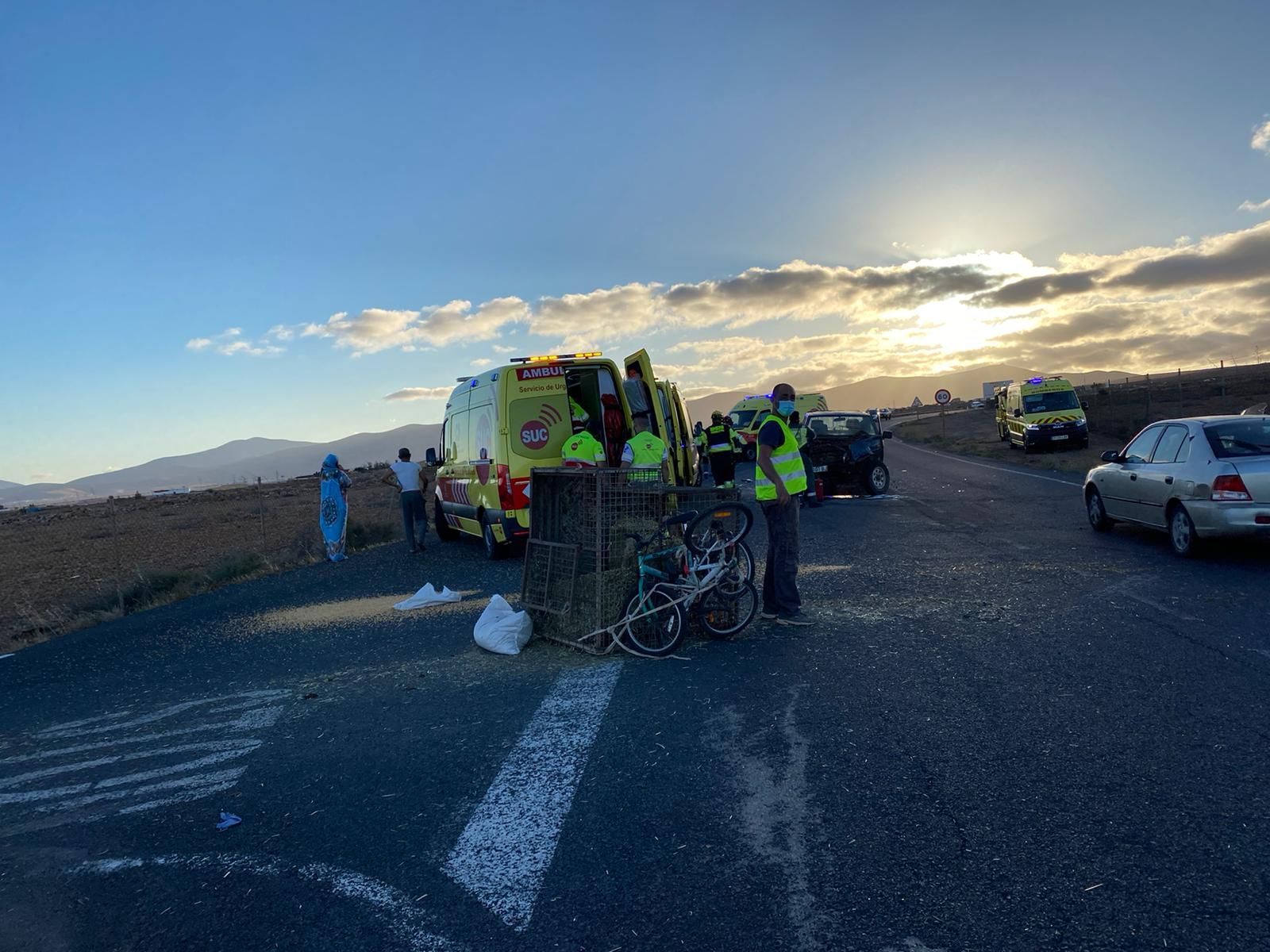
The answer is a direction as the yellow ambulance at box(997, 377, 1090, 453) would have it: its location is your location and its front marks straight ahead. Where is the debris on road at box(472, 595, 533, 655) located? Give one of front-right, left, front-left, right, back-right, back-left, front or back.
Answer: front-right

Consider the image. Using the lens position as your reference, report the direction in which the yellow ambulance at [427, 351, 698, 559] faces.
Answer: facing away from the viewer and to the left of the viewer

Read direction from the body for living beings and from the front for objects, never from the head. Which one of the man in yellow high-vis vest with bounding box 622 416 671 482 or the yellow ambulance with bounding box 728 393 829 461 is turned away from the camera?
the man in yellow high-vis vest

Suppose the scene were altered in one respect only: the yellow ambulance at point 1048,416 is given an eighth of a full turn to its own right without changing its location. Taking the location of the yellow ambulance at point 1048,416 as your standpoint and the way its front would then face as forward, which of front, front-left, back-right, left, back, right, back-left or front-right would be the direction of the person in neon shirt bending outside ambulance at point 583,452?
front

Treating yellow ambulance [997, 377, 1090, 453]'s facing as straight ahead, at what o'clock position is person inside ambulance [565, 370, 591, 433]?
The person inside ambulance is roughly at 2 o'clock from the yellow ambulance.

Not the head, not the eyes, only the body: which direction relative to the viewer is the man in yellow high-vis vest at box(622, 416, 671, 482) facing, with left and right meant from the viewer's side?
facing away from the viewer

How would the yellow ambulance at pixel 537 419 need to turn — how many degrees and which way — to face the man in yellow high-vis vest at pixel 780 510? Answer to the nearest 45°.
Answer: approximately 180°

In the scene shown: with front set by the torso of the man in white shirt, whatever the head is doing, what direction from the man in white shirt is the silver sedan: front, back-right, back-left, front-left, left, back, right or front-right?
back-right

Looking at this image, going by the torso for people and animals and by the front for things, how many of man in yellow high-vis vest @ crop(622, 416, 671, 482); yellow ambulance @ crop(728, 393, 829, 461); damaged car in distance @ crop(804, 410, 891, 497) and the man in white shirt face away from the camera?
2

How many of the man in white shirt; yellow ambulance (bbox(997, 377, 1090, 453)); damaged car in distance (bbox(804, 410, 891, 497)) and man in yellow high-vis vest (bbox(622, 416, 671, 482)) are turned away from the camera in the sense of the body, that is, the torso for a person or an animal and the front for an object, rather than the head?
2

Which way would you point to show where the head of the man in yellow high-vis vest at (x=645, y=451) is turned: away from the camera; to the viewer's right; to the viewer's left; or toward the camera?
away from the camera

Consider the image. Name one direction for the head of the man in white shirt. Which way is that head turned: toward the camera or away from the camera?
away from the camera

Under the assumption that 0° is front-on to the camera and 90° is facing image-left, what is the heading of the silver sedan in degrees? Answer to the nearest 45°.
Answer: approximately 135°

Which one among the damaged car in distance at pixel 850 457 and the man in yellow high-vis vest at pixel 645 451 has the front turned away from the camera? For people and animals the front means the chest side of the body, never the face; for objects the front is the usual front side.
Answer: the man in yellow high-vis vest

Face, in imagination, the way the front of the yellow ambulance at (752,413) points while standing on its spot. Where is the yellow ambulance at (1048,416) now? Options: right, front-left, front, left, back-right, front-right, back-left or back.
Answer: back-left
